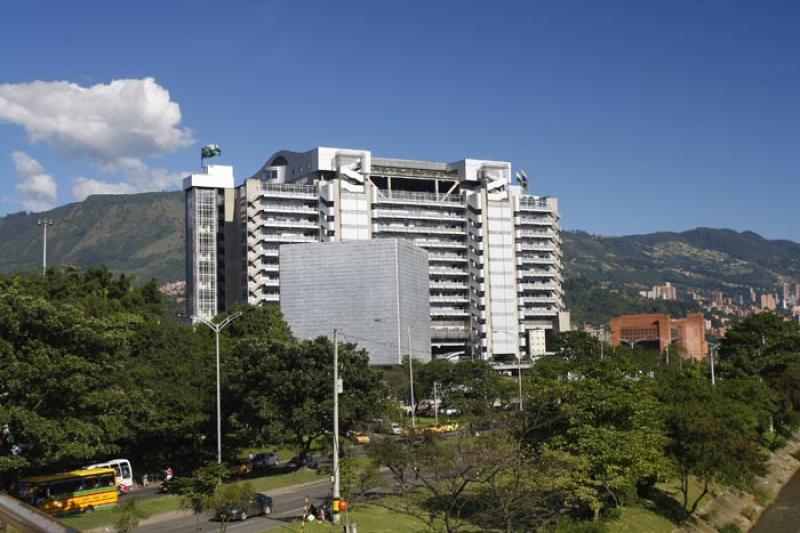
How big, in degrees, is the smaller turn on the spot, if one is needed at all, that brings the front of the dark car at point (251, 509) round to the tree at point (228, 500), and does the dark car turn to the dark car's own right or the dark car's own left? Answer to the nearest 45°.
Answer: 0° — it already faces it

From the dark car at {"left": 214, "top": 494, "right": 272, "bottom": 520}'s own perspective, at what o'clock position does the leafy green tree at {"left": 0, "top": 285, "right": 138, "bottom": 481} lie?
The leafy green tree is roughly at 1 o'clock from the dark car.

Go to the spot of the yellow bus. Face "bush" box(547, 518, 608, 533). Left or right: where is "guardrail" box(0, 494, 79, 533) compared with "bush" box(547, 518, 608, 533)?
right

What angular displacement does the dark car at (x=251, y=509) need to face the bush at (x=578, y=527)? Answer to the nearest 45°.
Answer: approximately 135° to its left

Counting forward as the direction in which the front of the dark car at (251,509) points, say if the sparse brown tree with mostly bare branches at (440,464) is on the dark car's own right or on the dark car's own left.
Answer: on the dark car's own left

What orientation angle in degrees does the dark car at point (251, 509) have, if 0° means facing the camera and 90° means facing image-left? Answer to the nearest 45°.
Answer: approximately 45°

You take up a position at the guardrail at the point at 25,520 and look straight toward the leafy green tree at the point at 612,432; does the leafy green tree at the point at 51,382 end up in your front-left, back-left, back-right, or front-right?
front-left
